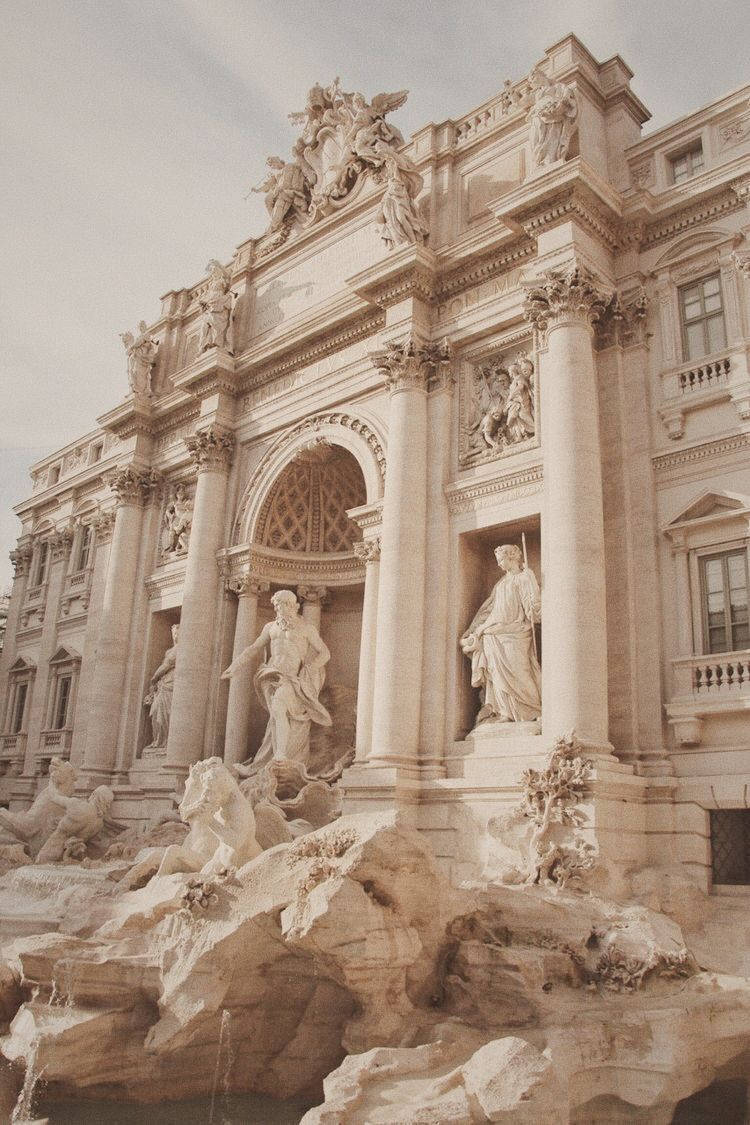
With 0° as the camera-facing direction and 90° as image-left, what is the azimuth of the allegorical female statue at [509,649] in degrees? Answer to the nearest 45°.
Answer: approximately 45°

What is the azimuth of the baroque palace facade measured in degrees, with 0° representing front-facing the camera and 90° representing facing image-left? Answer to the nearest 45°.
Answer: approximately 45°
